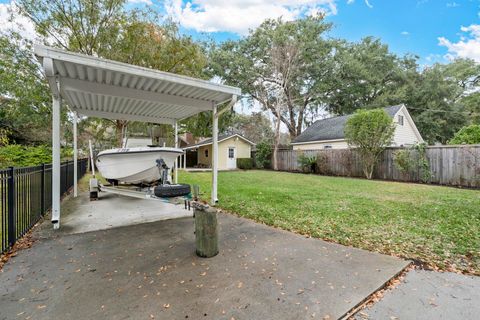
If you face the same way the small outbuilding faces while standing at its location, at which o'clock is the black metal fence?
The black metal fence is roughly at 2 o'clock from the small outbuilding.

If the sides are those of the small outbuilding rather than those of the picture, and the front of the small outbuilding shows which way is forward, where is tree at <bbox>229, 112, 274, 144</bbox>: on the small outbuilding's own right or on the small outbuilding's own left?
on the small outbuilding's own left

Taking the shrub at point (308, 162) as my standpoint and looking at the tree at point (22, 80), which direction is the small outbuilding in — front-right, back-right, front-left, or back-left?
front-right

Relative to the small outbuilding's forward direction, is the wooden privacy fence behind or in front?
in front

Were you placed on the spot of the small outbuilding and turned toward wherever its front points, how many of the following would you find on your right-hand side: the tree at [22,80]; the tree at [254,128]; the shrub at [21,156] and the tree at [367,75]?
2

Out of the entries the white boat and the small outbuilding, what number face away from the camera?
0
